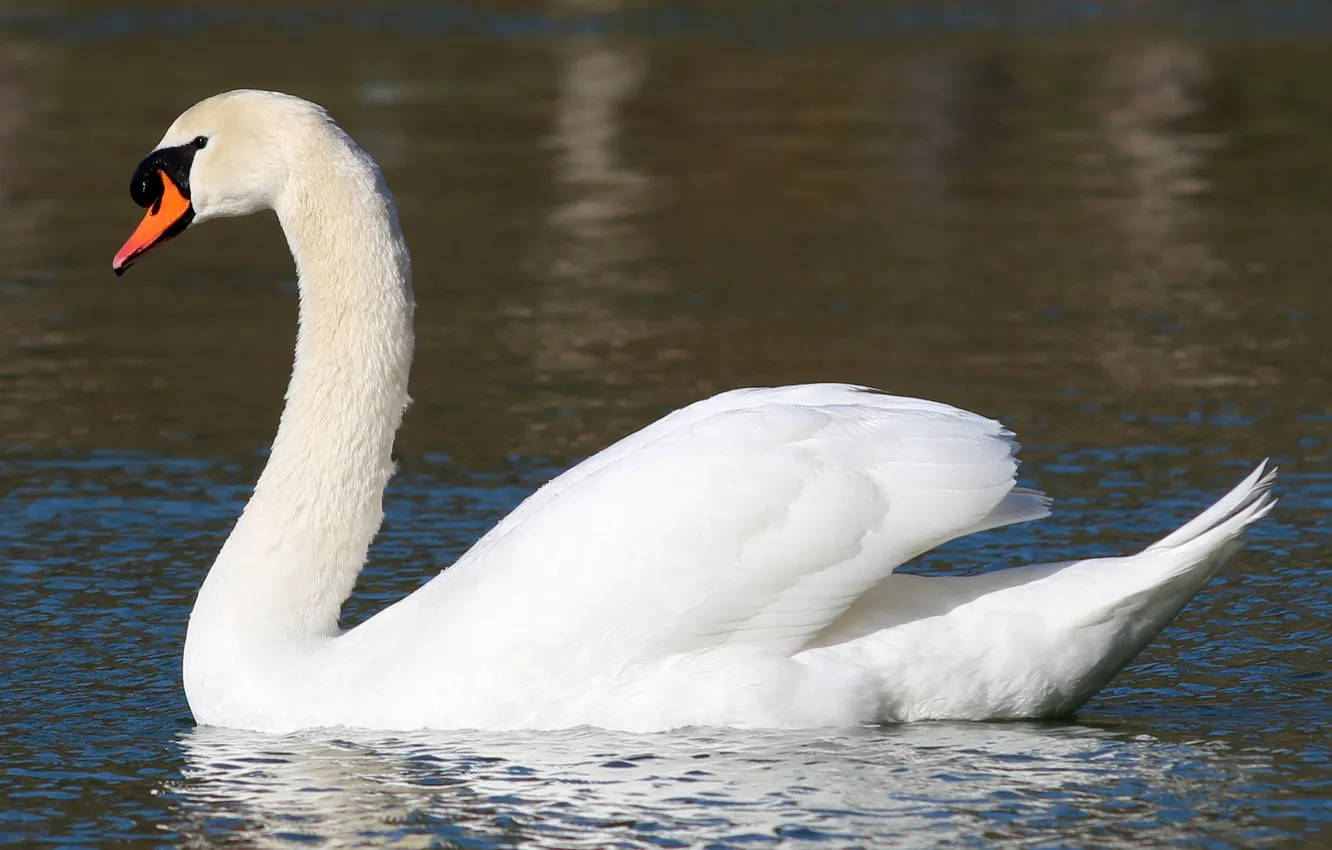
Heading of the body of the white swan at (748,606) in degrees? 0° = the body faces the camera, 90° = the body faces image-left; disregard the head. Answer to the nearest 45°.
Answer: approximately 90°
